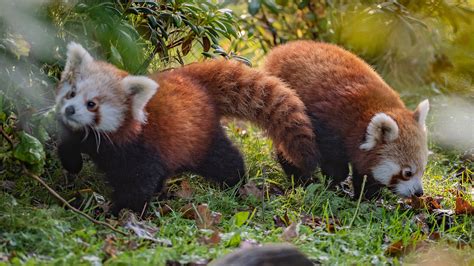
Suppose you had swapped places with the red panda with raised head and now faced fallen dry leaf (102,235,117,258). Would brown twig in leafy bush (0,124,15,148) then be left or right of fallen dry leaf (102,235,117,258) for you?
right

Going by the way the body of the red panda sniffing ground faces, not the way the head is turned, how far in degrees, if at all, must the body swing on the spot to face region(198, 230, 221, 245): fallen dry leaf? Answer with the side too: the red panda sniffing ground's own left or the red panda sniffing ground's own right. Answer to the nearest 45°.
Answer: approximately 90° to the red panda sniffing ground's own right

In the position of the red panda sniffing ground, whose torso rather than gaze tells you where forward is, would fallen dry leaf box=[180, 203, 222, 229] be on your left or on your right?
on your right

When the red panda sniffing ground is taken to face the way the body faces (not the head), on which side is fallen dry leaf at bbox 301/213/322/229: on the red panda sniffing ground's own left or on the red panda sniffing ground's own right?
on the red panda sniffing ground's own right

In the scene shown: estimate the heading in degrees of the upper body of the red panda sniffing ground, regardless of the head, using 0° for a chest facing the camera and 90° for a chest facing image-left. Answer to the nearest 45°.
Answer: approximately 315°

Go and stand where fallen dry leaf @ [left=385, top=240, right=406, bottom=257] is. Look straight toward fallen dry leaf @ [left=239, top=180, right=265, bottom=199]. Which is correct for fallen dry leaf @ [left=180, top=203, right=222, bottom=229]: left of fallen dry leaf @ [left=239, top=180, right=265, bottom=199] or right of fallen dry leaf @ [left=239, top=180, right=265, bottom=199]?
left

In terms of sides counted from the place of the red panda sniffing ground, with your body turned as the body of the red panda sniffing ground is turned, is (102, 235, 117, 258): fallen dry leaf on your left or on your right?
on your right

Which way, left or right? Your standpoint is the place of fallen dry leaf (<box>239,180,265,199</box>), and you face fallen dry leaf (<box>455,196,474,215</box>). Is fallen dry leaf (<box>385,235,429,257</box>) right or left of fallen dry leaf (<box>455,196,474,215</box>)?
right
